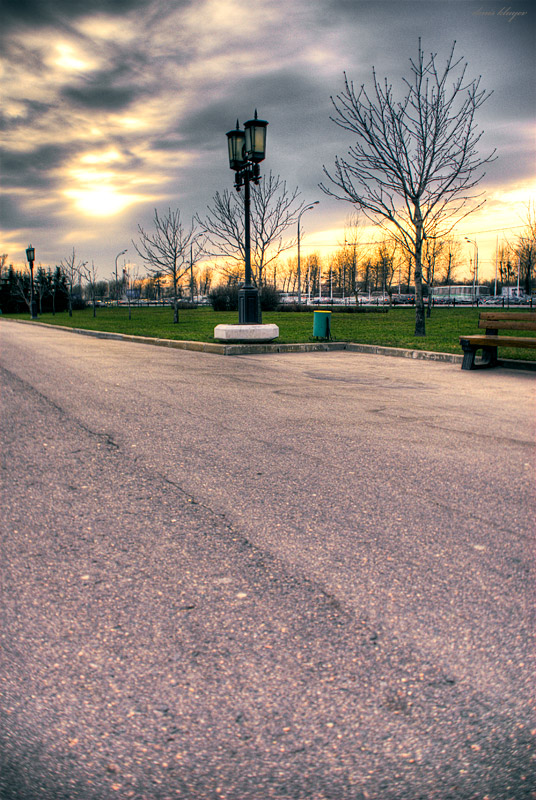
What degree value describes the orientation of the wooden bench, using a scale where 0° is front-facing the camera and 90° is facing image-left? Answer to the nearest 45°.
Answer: approximately 45°

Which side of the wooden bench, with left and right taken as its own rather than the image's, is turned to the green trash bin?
right
